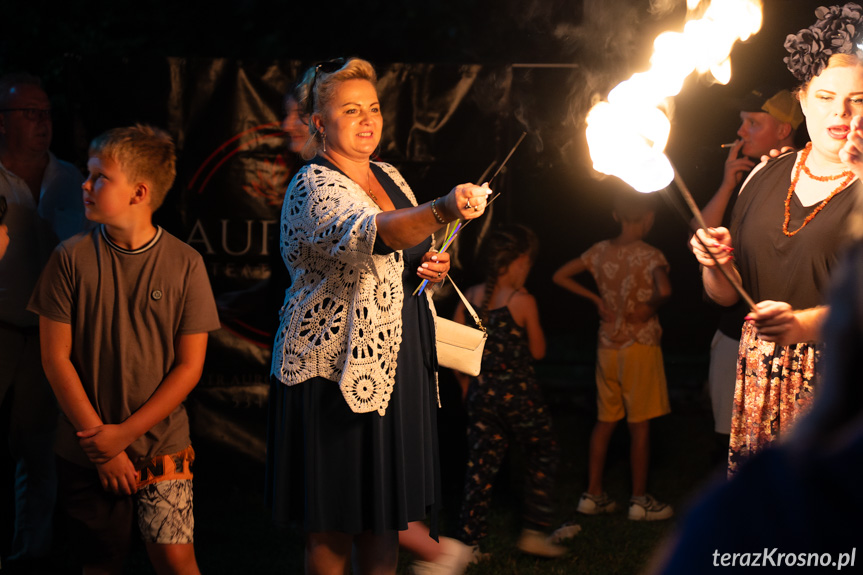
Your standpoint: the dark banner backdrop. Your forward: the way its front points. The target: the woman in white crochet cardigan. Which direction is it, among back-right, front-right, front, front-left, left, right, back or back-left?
front

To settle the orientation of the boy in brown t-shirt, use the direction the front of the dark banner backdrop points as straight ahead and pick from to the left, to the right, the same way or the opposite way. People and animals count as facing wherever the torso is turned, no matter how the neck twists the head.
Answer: the same way

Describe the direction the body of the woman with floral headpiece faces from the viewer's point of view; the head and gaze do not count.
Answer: toward the camera

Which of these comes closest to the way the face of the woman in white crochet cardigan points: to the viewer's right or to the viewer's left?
to the viewer's right

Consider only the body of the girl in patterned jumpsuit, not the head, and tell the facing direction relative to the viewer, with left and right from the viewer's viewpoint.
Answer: facing away from the viewer and to the right of the viewer

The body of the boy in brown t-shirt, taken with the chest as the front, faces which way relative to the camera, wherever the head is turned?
toward the camera

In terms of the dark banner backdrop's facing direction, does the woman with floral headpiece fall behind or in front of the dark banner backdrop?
in front

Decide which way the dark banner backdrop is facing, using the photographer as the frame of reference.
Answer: facing the viewer

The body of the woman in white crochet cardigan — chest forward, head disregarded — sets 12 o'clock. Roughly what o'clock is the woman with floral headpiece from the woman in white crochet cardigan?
The woman with floral headpiece is roughly at 11 o'clock from the woman in white crochet cardigan.

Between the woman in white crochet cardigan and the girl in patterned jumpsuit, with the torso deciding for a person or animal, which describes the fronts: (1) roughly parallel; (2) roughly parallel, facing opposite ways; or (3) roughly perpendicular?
roughly perpendicular

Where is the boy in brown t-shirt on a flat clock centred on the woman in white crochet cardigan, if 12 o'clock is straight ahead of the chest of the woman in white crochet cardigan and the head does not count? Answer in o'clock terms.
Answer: The boy in brown t-shirt is roughly at 5 o'clock from the woman in white crochet cardigan.

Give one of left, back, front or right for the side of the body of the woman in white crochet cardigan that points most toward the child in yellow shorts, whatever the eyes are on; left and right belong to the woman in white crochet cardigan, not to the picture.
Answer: left

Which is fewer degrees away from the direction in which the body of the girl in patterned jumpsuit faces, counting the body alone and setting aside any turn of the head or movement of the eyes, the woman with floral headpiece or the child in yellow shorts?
the child in yellow shorts

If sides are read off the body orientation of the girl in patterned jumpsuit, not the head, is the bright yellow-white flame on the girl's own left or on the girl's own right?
on the girl's own right
